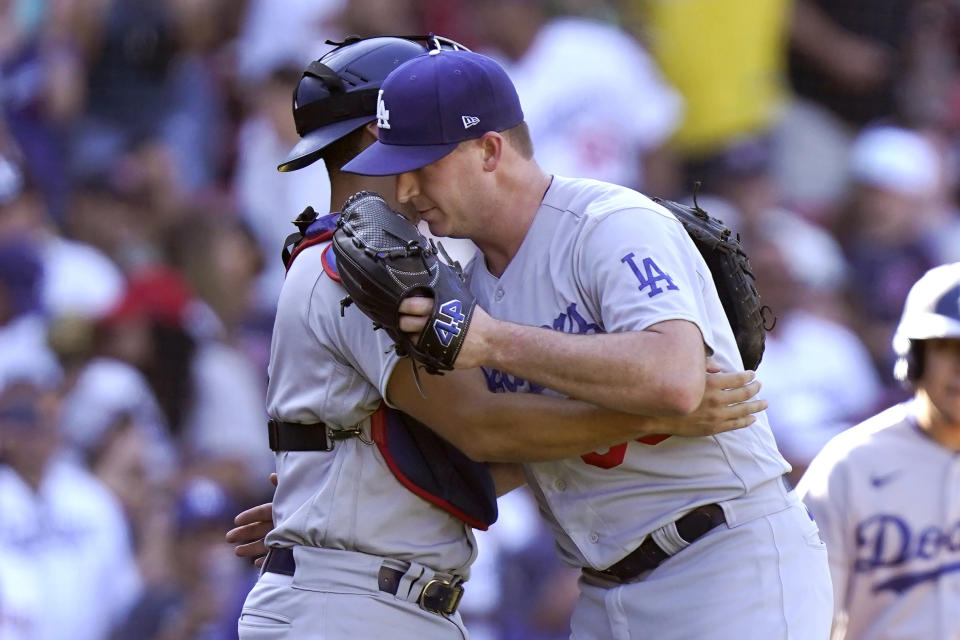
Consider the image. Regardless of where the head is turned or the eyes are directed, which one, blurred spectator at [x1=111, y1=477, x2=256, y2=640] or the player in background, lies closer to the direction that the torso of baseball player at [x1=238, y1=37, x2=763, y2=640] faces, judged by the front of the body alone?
the player in background

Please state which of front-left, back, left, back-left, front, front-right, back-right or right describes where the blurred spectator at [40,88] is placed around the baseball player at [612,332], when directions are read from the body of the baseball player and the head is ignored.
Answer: right

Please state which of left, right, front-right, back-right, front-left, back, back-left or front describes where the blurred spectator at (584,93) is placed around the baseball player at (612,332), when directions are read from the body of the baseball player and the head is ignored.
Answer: back-right

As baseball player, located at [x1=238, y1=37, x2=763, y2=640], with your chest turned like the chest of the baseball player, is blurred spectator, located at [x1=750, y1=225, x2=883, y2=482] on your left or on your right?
on your left

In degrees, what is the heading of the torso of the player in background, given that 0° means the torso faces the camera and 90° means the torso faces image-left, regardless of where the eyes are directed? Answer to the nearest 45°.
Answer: approximately 0°

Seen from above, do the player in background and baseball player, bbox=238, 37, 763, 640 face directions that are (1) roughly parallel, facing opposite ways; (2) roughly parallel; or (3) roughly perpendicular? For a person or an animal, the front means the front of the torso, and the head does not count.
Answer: roughly perpendicular

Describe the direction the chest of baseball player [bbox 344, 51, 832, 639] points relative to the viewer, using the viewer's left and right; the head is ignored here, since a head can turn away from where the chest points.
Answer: facing the viewer and to the left of the viewer

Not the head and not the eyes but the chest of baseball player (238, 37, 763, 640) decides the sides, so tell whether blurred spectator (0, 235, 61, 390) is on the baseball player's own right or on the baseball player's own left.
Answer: on the baseball player's own left

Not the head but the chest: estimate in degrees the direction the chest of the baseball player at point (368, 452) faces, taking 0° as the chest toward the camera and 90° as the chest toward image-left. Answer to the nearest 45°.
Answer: approximately 270°

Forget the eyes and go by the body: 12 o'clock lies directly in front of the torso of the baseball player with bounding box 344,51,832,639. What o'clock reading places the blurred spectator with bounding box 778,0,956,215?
The blurred spectator is roughly at 5 o'clock from the baseball player.

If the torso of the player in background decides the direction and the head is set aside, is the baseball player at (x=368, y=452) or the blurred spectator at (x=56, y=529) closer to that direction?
the baseball player

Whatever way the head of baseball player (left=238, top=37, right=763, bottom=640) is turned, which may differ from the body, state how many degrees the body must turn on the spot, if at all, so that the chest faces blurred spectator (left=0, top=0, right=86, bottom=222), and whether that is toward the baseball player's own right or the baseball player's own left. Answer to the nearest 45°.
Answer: approximately 135° to the baseball player's own left

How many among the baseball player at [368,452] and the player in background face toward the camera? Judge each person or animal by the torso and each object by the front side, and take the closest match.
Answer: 1

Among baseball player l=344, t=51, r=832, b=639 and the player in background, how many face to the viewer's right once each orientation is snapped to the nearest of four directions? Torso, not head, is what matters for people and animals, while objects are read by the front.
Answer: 0

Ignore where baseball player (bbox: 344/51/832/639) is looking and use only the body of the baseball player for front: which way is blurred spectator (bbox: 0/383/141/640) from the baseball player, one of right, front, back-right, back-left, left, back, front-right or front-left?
right
